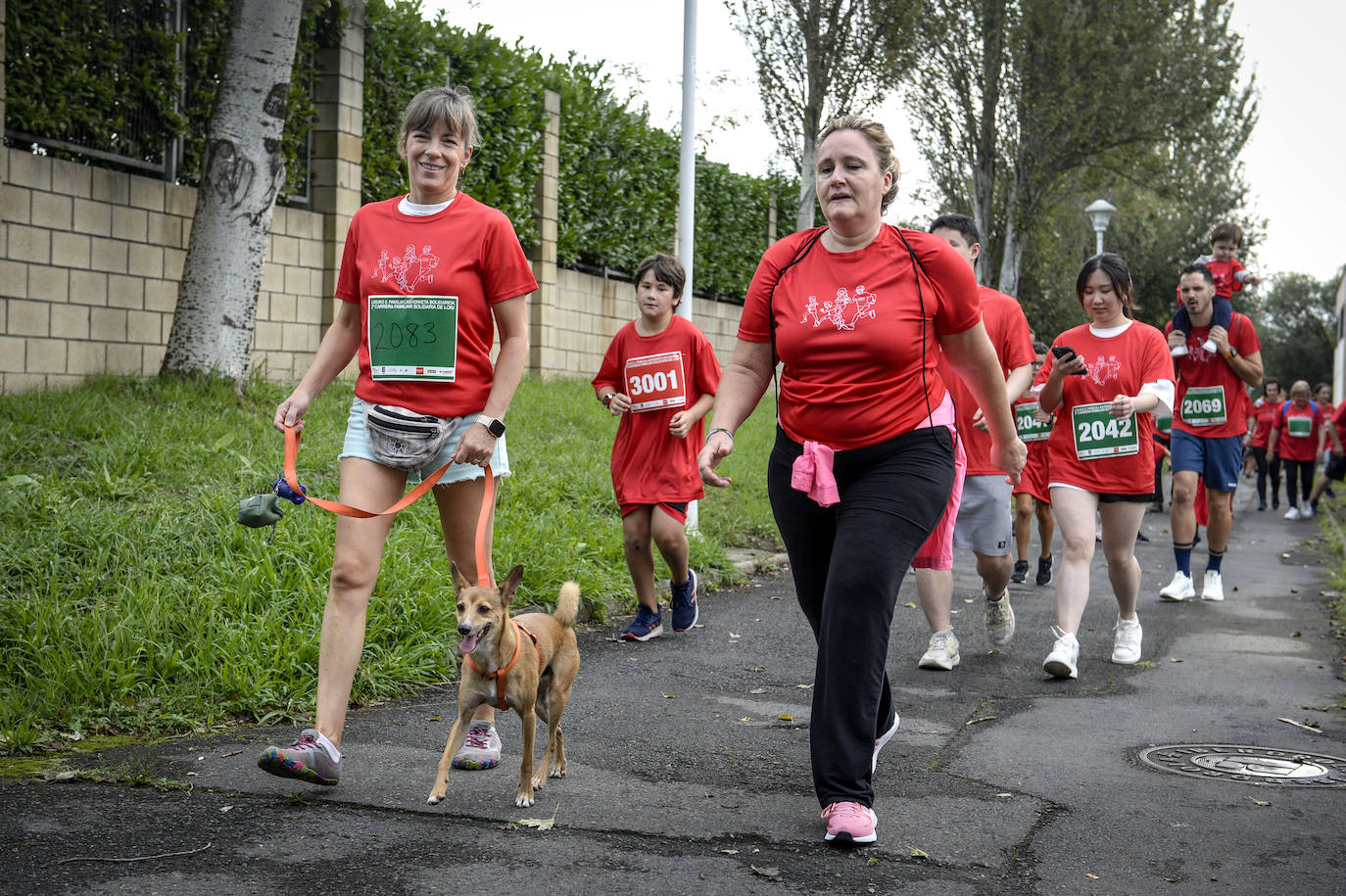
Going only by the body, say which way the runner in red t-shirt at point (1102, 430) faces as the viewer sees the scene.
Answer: toward the camera

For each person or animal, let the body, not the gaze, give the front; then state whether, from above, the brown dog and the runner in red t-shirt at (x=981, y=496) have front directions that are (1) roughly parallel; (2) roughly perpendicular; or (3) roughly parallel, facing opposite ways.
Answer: roughly parallel

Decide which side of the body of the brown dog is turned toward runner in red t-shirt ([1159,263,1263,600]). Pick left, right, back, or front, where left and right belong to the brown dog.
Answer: back

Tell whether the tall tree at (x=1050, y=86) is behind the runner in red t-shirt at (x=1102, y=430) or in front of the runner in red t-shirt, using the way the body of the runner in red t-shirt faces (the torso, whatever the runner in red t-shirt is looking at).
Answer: behind

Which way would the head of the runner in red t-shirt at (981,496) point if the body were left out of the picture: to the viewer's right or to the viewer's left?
to the viewer's left

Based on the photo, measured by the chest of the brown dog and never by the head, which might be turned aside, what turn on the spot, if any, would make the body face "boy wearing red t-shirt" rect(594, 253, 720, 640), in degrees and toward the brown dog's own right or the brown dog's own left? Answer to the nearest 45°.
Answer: approximately 135° to the brown dog's own right

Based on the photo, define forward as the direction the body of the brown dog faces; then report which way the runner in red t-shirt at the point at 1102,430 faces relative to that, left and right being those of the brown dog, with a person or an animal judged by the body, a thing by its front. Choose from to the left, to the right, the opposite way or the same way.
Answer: the same way

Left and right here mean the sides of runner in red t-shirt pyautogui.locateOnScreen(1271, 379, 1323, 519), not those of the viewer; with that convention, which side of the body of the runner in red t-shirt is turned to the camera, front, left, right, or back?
front

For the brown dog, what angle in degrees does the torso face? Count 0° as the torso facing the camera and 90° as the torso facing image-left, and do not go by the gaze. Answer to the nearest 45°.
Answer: approximately 45°

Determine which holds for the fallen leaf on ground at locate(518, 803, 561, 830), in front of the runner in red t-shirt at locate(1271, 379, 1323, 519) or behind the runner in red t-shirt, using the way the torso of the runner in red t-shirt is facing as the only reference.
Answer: in front

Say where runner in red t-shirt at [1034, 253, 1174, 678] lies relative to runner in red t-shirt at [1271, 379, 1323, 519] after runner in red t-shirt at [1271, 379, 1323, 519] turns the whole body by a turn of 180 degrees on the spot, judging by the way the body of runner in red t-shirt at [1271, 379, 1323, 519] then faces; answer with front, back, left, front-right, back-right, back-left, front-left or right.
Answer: back

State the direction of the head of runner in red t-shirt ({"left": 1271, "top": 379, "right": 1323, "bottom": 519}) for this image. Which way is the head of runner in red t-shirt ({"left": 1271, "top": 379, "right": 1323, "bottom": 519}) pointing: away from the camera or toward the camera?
toward the camera

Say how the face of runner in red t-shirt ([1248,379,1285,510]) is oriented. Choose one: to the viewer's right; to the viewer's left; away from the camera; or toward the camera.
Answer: toward the camera

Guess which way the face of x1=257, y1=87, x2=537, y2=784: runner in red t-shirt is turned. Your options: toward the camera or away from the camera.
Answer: toward the camera

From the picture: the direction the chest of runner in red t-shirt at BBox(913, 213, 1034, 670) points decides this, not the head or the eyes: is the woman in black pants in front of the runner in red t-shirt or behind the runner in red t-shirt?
in front

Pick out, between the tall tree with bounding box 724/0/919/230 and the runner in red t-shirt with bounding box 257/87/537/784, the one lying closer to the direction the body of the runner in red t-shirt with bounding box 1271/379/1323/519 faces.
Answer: the runner in red t-shirt

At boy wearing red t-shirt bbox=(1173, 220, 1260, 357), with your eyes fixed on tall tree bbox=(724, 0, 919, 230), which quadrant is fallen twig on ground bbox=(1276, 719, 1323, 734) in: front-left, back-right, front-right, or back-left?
back-left

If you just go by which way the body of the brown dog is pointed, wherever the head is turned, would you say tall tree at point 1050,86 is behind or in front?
behind

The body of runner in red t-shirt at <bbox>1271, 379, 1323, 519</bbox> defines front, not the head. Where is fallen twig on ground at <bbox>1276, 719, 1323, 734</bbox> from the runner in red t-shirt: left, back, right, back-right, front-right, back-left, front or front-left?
front
